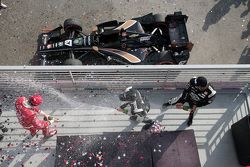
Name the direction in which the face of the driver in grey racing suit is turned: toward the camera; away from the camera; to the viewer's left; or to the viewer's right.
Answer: to the viewer's left

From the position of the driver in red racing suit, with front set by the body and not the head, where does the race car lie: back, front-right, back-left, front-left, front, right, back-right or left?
front-left

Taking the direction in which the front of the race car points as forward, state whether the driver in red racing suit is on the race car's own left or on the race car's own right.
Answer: on the race car's own left

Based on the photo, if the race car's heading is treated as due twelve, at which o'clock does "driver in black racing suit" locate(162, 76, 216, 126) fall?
The driver in black racing suit is roughly at 8 o'clock from the race car.

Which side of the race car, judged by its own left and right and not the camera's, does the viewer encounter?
left

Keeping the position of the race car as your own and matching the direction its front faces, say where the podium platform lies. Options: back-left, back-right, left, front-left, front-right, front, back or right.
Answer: left

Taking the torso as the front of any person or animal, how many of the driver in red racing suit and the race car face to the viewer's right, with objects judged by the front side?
1

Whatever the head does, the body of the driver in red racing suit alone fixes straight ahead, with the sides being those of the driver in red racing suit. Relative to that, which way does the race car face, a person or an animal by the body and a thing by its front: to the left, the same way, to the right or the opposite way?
the opposite way

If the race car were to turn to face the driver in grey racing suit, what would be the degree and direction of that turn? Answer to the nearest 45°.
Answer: approximately 90° to its left

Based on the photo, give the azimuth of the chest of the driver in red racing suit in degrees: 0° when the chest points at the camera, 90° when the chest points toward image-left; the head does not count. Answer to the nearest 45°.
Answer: approximately 270°

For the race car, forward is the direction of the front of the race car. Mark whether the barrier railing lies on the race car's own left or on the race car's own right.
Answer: on the race car's own left
